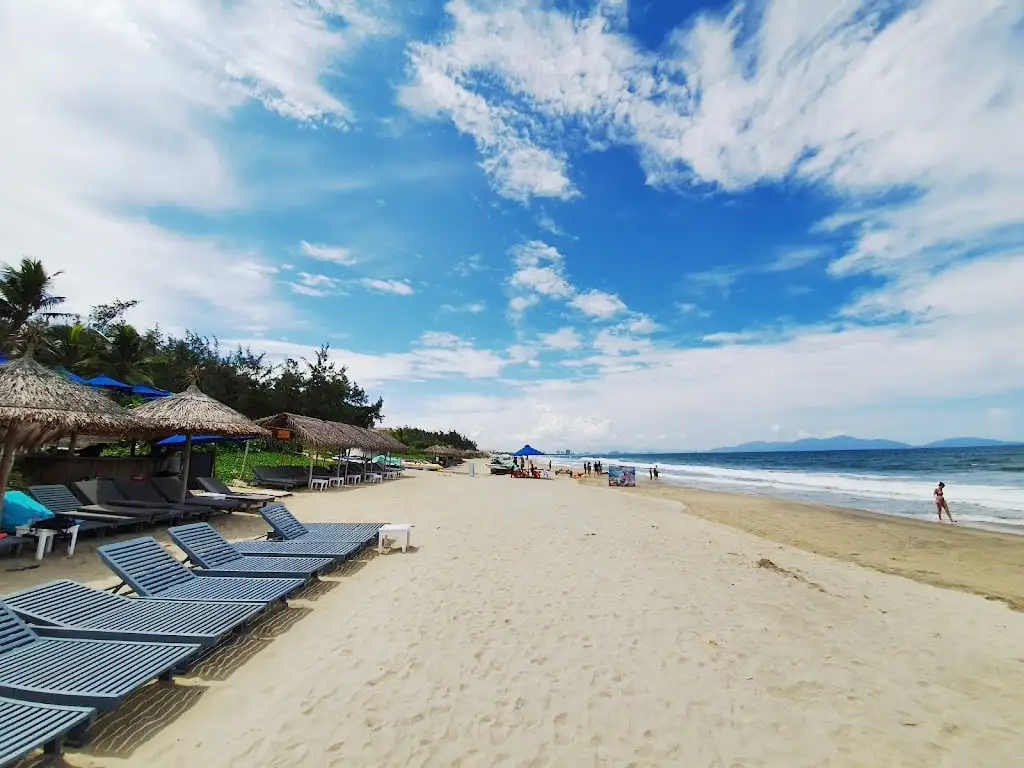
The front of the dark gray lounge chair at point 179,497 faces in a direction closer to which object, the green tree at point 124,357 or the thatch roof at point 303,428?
the thatch roof

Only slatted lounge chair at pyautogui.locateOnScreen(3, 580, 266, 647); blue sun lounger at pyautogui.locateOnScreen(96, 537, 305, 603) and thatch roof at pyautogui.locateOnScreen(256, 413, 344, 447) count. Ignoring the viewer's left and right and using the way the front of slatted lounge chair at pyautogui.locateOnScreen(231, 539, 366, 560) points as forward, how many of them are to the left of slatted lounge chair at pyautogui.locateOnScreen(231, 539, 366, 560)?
1

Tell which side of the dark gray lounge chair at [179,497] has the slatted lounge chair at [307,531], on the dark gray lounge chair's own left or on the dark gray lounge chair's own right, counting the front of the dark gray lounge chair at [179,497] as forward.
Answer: on the dark gray lounge chair's own right

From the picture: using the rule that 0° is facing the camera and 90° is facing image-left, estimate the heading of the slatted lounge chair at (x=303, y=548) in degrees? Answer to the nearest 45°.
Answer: approximately 270°

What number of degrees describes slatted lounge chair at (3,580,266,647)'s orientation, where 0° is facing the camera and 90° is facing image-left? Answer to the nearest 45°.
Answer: approximately 270°

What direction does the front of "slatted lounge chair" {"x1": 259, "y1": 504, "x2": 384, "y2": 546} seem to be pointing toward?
to the viewer's right

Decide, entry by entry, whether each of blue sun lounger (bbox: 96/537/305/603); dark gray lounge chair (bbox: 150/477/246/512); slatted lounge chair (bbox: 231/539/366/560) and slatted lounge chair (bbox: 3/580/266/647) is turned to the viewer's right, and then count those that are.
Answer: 4

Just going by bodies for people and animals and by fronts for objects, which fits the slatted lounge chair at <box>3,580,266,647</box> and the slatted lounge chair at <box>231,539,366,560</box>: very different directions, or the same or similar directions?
same or similar directions

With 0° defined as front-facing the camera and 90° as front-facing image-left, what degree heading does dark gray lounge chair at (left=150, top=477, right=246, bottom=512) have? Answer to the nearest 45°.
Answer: approximately 270°

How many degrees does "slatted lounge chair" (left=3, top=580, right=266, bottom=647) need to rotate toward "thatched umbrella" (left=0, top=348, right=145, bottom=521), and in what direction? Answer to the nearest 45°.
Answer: approximately 90° to its left

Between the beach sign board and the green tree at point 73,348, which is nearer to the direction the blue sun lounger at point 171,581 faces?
the beach sign board

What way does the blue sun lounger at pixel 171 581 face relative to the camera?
to the viewer's right

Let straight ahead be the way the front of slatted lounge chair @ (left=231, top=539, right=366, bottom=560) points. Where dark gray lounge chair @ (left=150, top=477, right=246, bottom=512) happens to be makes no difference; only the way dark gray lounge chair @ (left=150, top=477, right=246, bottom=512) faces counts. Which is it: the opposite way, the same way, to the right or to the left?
the same way

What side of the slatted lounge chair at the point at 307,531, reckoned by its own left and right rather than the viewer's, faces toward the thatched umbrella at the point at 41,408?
back

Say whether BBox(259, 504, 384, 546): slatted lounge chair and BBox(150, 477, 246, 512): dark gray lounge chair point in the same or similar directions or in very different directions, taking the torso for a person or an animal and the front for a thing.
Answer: same or similar directions
